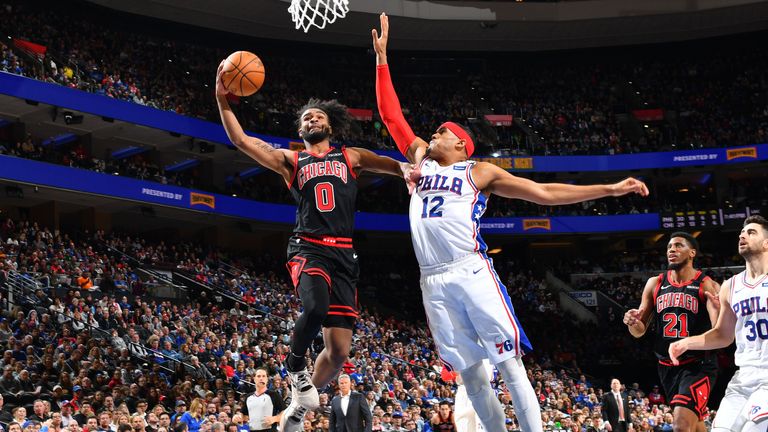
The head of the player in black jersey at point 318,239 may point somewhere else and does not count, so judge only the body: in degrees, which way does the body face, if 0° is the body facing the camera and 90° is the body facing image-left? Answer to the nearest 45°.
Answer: approximately 0°

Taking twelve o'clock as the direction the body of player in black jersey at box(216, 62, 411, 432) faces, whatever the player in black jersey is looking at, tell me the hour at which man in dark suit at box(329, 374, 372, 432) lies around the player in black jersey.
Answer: The man in dark suit is roughly at 6 o'clock from the player in black jersey.

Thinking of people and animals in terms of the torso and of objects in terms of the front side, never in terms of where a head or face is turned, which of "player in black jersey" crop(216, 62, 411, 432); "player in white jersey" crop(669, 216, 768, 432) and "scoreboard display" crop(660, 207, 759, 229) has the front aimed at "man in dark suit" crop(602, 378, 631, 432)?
the scoreboard display

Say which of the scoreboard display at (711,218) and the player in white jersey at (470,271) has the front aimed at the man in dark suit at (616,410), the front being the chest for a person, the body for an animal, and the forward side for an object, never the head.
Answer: the scoreboard display

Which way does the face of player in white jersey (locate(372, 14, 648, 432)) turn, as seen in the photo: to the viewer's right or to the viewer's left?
to the viewer's left

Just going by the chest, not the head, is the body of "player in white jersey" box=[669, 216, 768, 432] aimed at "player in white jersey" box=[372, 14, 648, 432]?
yes

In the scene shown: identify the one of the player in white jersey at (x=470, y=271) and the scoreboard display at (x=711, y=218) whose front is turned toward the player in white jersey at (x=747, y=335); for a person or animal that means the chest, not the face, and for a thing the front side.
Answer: the scoreboard display

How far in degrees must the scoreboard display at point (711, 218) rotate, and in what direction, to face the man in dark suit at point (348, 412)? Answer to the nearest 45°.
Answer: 0° — it already faces them

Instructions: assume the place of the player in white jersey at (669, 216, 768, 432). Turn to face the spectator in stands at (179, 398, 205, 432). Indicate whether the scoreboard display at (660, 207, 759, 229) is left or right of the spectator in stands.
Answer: right

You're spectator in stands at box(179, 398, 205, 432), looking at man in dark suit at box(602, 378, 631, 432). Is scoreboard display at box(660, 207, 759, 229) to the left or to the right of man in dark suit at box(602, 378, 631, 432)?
left

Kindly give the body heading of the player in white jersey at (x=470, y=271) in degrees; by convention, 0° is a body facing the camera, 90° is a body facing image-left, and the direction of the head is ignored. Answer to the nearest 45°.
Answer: approximately 45°
